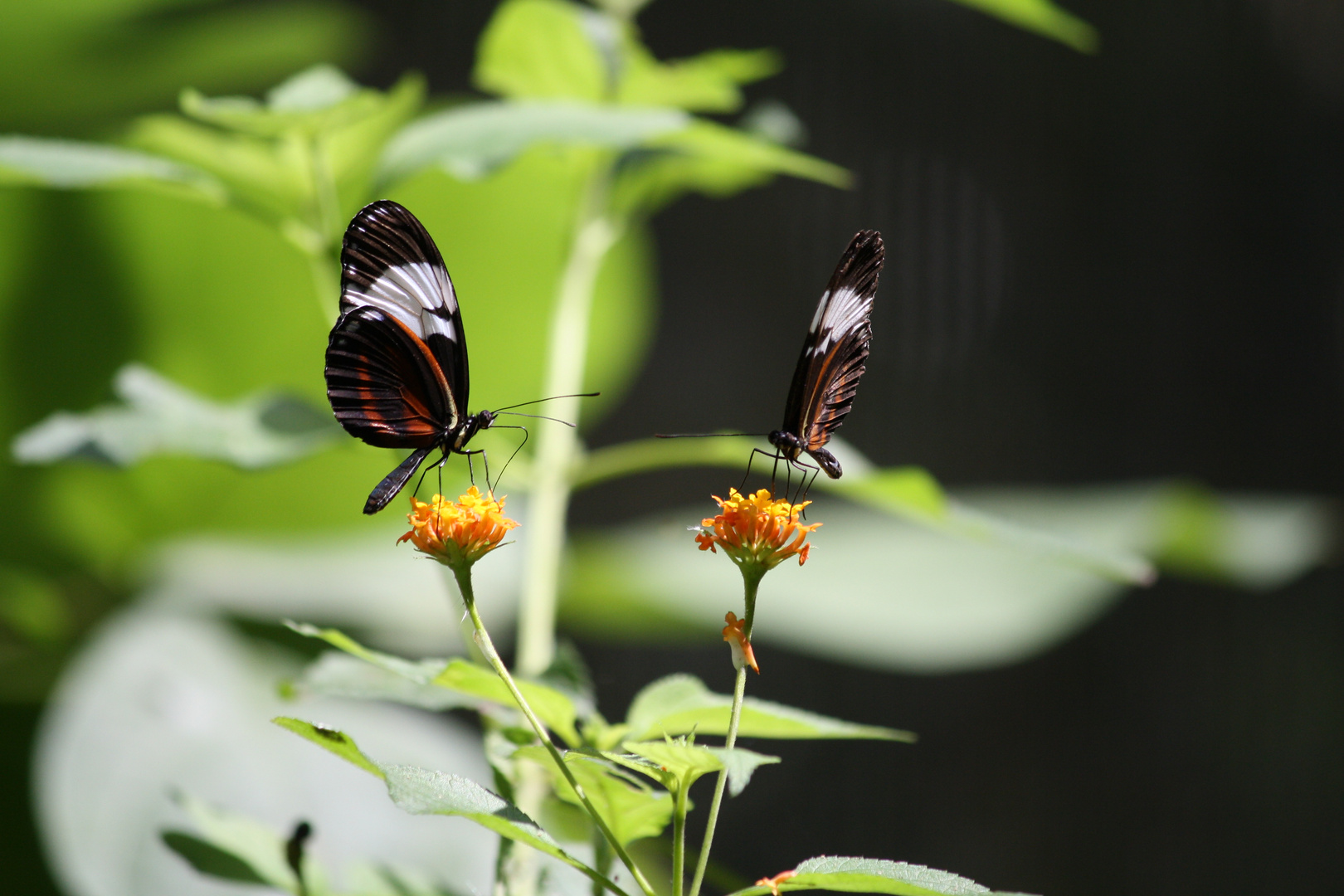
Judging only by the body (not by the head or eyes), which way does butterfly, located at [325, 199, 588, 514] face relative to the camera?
to the viewer's right
